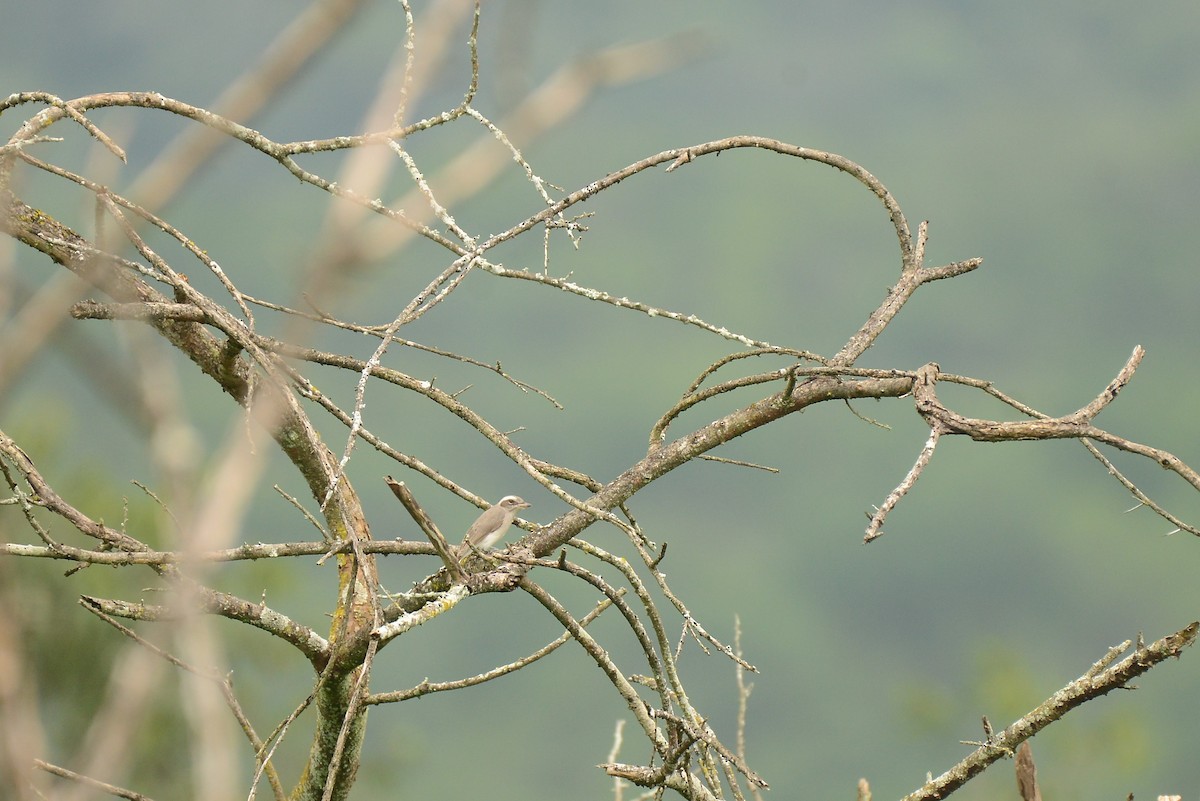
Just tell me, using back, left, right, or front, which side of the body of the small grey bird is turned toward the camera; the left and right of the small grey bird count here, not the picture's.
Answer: right
